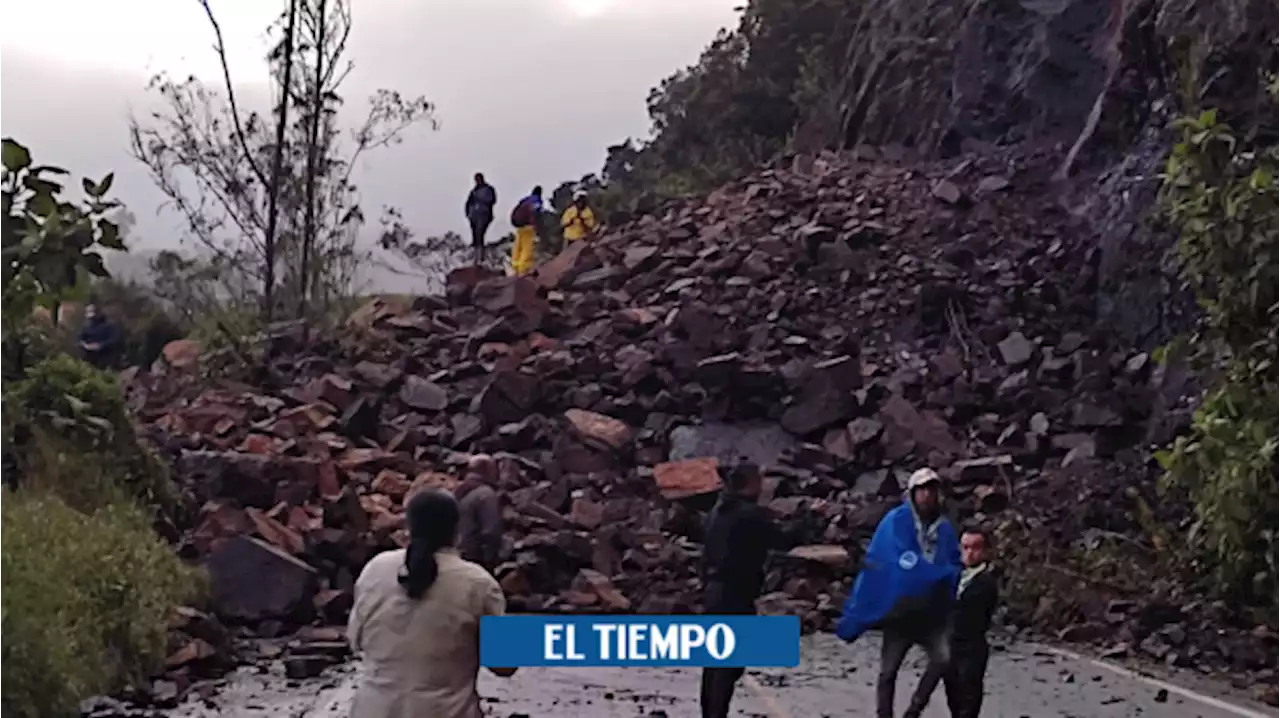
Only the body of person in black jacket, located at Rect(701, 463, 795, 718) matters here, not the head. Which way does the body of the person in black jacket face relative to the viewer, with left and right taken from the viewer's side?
facing away from the viewer and to the right of the viewer

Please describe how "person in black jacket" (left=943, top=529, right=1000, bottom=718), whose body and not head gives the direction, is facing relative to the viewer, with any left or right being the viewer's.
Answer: facing the viewer and to the left of the viewer

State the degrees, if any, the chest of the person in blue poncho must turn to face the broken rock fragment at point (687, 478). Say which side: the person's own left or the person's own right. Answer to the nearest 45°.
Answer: approximately 180°

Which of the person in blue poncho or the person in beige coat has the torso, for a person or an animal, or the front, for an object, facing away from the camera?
the person in beige coat

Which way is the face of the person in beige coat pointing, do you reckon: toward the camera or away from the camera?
away from the camera

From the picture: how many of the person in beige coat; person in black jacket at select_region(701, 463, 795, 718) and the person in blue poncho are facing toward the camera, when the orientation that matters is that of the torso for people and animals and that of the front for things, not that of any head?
1

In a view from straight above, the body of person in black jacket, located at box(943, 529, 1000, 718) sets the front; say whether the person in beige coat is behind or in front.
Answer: in front

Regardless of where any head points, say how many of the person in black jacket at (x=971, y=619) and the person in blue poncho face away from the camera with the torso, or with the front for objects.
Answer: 0

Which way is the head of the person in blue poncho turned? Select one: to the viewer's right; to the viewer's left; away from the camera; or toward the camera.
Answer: toward the camera

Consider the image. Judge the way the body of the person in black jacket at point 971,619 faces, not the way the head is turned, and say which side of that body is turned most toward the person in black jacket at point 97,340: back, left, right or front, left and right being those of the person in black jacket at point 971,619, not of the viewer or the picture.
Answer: right

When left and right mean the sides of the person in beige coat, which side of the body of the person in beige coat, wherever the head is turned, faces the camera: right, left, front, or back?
back

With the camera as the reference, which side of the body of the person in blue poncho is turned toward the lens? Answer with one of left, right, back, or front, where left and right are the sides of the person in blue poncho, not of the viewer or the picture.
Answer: front

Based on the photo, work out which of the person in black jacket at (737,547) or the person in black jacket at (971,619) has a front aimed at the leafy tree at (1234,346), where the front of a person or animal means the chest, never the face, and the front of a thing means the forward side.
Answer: the person in black jacket at (737,547)

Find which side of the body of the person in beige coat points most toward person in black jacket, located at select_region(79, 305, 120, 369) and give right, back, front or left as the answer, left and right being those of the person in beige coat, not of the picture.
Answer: front

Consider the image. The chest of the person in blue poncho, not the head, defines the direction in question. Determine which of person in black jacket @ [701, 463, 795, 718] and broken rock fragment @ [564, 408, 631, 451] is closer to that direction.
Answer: the person in black jacket

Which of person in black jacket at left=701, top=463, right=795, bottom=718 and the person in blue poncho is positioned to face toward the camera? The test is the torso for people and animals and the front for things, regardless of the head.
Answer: the person in blue poncho

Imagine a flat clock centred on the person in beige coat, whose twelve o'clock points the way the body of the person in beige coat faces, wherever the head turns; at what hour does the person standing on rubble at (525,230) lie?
The person standing on rubble is roughly at 12 o'clock from the person in beige coat.
